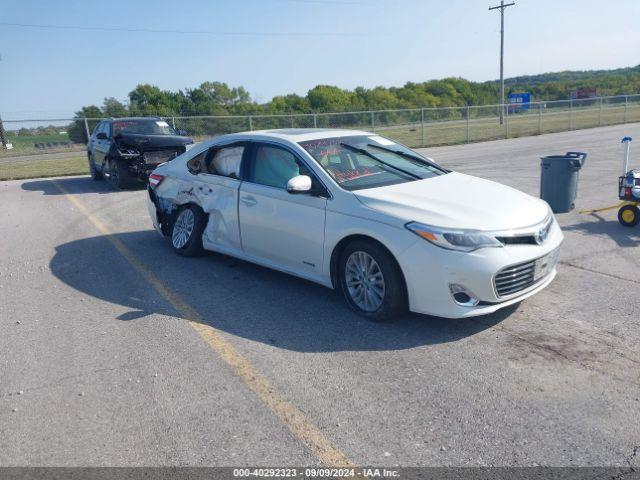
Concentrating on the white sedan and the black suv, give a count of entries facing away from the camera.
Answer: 0

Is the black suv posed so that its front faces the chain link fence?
no

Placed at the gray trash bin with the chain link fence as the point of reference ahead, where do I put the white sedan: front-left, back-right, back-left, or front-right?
back-left

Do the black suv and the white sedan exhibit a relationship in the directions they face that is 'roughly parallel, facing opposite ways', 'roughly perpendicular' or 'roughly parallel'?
roughly parallel

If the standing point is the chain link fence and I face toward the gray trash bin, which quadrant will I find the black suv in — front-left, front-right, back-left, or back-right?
front-right

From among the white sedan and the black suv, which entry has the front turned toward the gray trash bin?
the black suv

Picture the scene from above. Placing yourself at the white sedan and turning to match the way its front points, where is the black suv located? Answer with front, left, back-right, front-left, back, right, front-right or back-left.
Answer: back

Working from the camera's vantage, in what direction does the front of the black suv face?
facing the viewer and to the right of the viewer

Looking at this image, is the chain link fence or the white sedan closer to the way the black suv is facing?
the white sedan

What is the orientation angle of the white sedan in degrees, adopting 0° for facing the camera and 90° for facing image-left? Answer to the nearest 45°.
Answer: approximately 315°

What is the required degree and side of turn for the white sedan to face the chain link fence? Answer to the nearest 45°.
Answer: approximately 135° to its left

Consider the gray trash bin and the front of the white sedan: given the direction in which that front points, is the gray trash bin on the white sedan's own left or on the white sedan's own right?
on the white sedan's own left

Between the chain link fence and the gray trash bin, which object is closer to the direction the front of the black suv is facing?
the gray trash bin

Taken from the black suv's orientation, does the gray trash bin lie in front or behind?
in front
